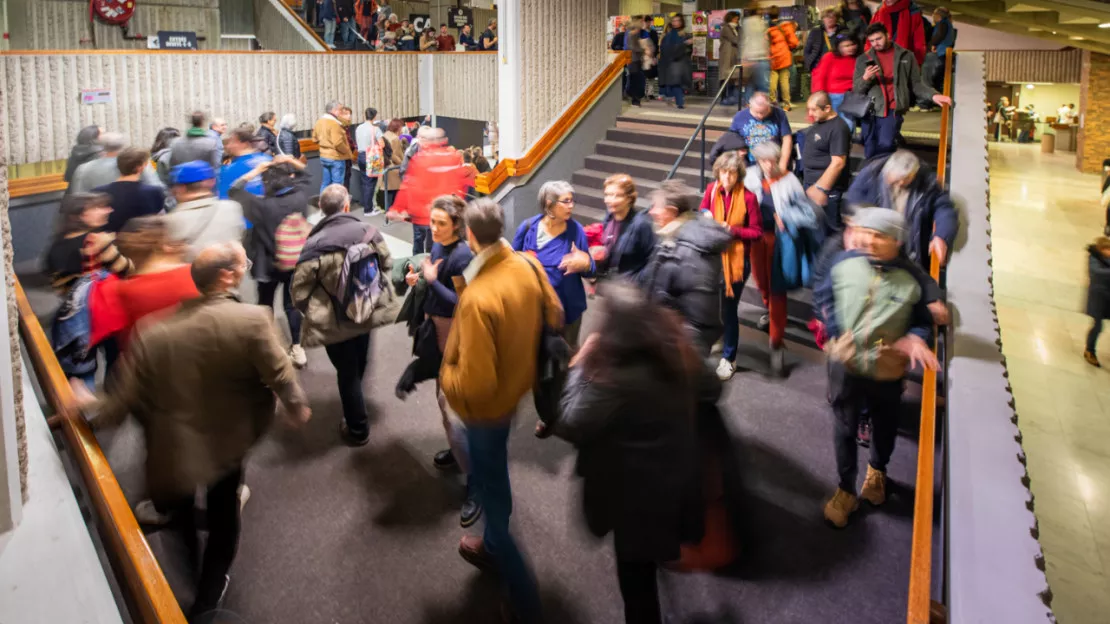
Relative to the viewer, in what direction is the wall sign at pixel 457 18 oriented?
toward the camera

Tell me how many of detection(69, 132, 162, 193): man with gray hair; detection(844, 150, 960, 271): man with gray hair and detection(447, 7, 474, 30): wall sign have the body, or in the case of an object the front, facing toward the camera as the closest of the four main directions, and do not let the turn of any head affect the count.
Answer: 2

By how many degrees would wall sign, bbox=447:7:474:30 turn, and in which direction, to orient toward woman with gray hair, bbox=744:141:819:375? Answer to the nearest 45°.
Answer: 0° — it already faces them

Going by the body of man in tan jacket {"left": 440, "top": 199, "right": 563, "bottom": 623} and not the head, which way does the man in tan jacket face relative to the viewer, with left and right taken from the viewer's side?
facing away from the viewer and to the left of the viewer

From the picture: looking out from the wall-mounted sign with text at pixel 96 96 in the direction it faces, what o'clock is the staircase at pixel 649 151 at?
The staircase is roughly at 10 o'clock from the wall-mounted sign with text.

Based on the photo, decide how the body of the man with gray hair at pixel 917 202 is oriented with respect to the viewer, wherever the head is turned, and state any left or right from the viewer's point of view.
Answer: facing the viewer

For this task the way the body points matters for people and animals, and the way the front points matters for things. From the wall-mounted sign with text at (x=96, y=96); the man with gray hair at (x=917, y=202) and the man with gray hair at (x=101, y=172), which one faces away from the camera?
the man with gray hair at (x=101, y=172)

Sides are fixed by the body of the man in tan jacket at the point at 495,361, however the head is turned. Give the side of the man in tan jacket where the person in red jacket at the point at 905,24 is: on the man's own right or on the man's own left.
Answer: on the man's own right

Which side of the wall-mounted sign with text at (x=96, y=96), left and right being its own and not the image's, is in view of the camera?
front

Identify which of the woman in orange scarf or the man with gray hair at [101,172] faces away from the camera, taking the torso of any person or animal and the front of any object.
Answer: the man with gray hair

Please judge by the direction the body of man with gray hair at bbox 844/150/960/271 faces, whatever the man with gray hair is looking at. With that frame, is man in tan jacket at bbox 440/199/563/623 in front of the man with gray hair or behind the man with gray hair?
in front

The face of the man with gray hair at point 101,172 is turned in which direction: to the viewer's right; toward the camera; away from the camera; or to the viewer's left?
away from the camera

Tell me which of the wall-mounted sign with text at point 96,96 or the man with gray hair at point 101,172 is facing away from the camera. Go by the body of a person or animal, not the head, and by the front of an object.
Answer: the man with gray hair

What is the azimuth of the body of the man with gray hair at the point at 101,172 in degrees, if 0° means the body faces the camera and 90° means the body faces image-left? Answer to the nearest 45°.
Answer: approximately 180°
